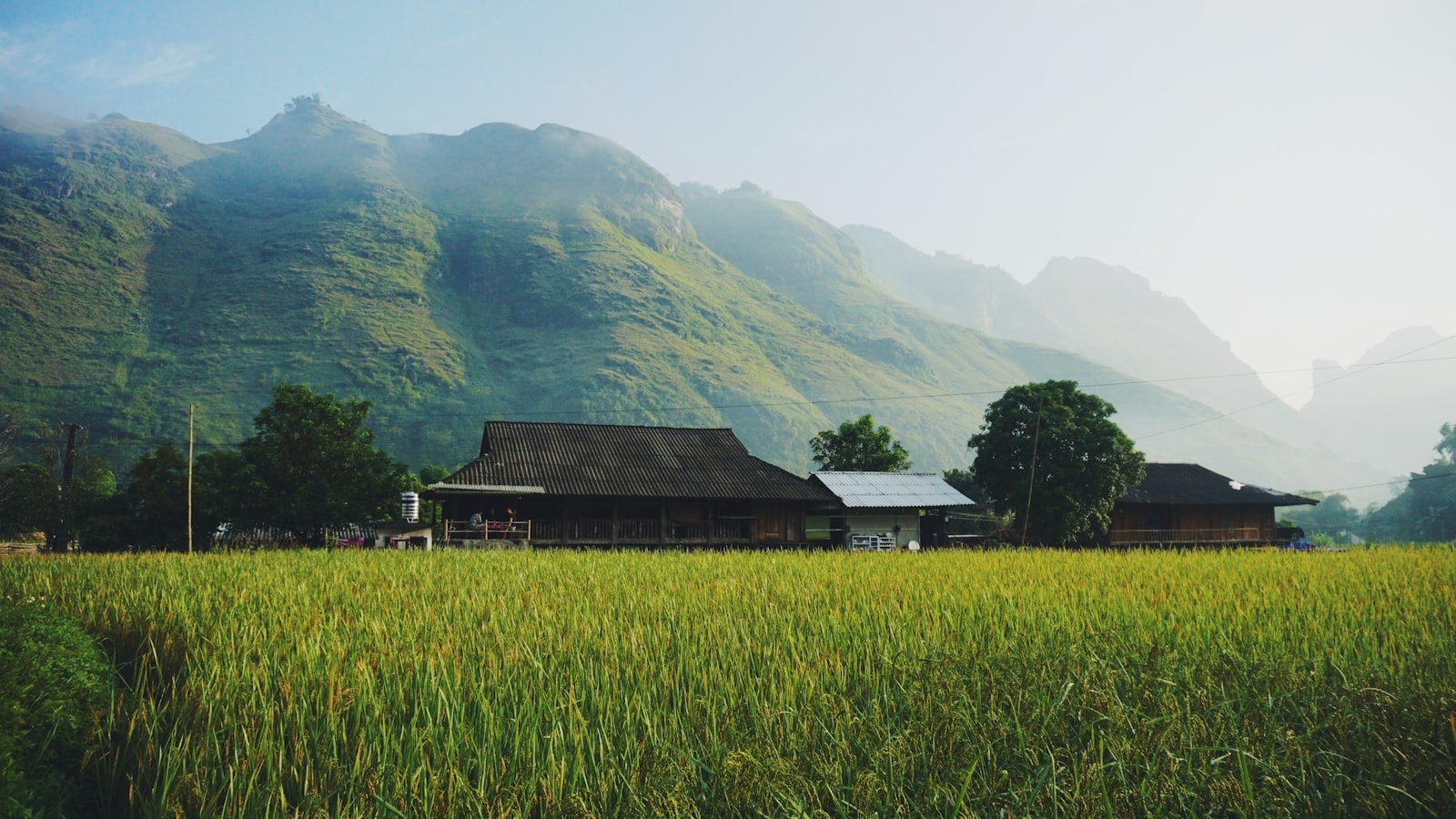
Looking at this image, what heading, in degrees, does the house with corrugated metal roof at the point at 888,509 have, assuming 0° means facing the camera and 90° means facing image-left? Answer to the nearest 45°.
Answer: approximately 0°

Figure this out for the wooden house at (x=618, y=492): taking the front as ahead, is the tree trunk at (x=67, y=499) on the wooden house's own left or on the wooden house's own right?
on the wooden house's own right

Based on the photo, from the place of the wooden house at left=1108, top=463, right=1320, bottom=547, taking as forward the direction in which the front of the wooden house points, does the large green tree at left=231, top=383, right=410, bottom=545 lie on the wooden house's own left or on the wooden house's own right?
on the wooden house's own right

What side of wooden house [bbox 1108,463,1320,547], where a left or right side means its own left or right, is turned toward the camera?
front

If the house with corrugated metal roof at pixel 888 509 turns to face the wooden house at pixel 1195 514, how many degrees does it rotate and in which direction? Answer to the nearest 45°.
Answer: approximately 135° to its left

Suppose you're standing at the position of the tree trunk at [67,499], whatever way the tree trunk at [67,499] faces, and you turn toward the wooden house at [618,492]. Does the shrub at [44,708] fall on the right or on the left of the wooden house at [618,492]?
right

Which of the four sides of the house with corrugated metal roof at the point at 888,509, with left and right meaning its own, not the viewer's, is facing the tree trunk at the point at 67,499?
right

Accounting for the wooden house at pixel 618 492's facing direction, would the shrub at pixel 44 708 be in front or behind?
in front

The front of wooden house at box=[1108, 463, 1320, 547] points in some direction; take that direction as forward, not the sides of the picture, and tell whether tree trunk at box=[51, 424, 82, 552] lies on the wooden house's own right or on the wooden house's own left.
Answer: on the wooden house's own right

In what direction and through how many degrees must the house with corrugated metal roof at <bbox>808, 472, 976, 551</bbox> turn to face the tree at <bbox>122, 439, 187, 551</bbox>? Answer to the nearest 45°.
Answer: approximately 90° to its right

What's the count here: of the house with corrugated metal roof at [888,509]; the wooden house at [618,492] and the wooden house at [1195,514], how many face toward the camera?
3

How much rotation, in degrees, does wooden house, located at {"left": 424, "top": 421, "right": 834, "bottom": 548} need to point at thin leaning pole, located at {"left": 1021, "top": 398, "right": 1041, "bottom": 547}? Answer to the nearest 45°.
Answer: approximately 90° to its left

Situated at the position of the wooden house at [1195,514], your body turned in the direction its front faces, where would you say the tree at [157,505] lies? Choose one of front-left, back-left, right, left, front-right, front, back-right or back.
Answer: front-right
